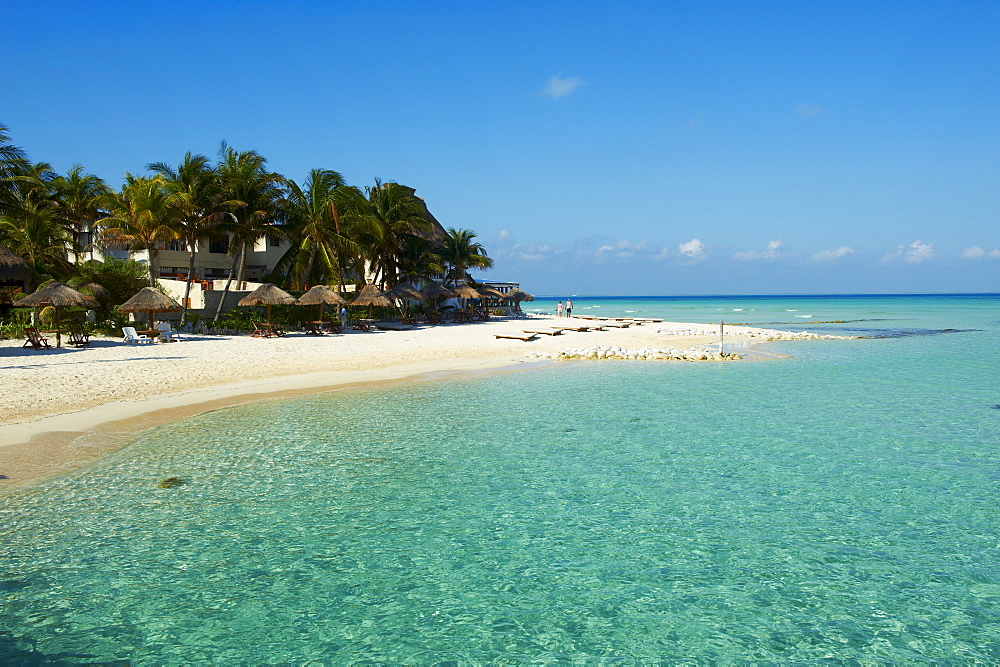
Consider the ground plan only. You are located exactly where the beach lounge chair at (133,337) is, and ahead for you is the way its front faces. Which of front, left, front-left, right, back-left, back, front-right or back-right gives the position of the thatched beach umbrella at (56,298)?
back

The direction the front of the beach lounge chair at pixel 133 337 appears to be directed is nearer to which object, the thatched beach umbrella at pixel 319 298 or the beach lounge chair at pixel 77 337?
the thatched beach umbrella

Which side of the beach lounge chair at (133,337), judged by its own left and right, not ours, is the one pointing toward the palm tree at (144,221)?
left

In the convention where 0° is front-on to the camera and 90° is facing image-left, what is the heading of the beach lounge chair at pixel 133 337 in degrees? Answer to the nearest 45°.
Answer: approximately 270°

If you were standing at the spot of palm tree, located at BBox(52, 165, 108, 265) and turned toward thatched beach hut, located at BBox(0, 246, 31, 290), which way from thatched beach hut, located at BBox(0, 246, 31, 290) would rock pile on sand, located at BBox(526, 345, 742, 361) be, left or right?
left

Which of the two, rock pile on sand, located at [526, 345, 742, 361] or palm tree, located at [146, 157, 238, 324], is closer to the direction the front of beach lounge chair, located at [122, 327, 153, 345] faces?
the rock pile on sand
